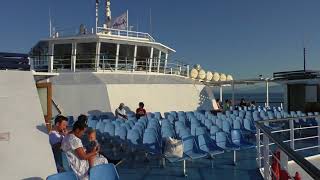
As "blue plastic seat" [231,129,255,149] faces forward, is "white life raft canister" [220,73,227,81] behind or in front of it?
behind

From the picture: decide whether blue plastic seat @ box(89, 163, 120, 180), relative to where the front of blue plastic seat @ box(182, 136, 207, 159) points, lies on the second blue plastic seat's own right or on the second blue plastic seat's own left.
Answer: on the second blue plastic seat's own right

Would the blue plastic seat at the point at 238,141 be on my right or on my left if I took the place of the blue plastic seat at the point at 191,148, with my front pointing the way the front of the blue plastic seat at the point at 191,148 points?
on my left

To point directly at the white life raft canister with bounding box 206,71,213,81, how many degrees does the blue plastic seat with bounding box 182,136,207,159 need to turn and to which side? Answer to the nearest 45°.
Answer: approximately 135° to its left

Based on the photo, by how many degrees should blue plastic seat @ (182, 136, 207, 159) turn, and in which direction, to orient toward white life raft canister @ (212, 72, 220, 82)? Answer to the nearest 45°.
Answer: approximately 135° to its left

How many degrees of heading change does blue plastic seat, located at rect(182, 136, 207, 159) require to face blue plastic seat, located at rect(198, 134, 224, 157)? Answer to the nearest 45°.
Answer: approximately 90° to its left

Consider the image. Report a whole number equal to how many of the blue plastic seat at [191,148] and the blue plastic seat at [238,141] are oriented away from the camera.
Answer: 0

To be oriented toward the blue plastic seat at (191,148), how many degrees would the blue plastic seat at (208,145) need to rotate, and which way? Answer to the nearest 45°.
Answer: approximately 90° to its right

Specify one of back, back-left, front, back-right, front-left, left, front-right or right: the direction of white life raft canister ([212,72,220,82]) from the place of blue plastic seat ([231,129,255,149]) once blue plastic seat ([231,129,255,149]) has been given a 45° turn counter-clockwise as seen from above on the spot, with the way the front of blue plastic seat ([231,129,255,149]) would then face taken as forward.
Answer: left

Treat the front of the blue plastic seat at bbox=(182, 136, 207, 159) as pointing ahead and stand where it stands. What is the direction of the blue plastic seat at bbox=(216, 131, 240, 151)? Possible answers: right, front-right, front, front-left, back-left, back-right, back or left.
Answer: left
